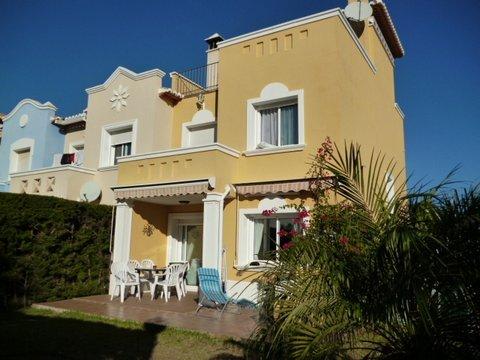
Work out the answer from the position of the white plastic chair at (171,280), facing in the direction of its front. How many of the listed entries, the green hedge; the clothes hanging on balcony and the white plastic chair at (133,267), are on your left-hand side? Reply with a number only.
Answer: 0

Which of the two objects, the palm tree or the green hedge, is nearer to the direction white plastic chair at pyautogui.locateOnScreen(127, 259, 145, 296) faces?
the palm tree

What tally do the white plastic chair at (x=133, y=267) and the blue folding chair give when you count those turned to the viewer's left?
0

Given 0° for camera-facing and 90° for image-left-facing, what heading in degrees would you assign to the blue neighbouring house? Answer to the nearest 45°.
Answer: approximately 45°

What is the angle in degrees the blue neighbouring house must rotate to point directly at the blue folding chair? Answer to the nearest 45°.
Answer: approximately 45° to its left

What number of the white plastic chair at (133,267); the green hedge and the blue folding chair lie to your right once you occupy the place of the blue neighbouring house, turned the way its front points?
0

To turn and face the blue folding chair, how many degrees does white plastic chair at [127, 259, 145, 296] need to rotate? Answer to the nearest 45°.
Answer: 0° — it already faces it

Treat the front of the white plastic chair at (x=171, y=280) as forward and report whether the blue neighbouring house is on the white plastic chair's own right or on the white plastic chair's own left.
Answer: on the white plastic chair's own right

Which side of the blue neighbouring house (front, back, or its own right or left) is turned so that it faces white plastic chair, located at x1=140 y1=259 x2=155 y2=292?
left

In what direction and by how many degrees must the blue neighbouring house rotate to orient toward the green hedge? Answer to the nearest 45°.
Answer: approximately 45° to its left

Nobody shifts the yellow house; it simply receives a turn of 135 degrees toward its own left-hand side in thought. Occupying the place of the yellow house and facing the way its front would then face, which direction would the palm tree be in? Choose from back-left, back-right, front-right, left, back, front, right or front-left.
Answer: right

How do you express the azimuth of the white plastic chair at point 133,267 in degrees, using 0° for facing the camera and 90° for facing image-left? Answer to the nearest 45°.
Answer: approximately 315°
